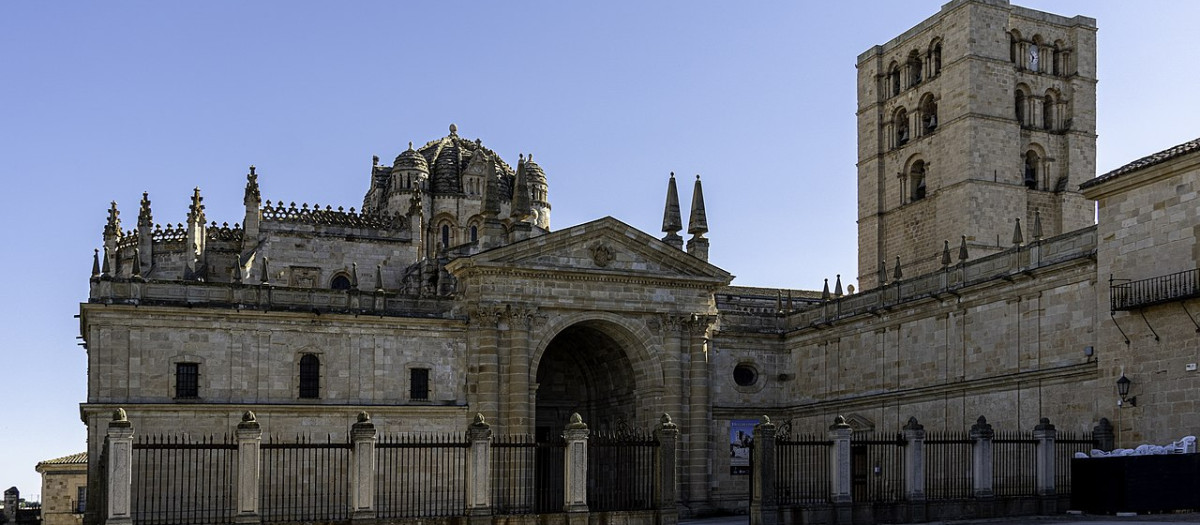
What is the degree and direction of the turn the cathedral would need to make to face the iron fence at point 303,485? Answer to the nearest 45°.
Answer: approximately 45° to its right

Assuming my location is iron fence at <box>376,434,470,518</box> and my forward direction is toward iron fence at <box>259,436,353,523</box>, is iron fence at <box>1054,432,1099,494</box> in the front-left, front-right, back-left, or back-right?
back-right

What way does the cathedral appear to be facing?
toward the camera
